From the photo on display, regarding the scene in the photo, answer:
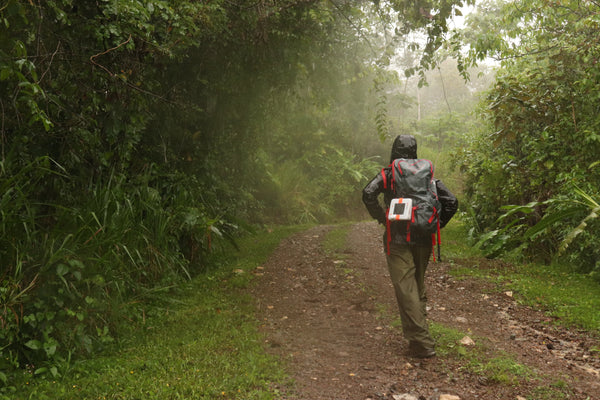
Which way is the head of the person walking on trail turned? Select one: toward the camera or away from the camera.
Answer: away from the camera

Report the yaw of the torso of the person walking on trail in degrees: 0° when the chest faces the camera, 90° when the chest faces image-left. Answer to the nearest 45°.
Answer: approximately 180°
